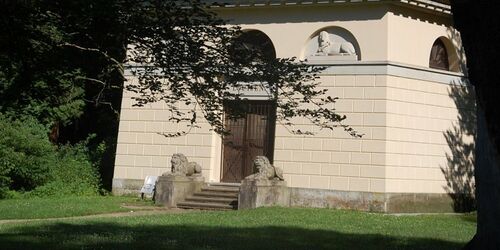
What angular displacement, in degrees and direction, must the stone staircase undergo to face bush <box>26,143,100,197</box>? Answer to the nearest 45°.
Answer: approximately 90° to its right

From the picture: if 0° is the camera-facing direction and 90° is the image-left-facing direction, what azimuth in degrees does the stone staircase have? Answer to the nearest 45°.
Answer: approximately 45°

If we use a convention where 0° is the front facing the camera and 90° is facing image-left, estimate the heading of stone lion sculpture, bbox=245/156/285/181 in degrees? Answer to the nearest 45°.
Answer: approximately 45°

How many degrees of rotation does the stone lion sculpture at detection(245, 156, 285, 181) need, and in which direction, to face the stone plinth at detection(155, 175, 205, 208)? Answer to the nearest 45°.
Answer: approximately 45° to its right

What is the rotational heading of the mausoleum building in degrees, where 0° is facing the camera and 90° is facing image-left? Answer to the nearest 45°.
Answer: approximately 45°

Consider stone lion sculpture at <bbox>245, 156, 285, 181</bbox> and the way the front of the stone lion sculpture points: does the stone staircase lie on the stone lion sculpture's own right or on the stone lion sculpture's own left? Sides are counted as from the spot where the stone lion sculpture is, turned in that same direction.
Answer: on the stone lion sculpture's own right
